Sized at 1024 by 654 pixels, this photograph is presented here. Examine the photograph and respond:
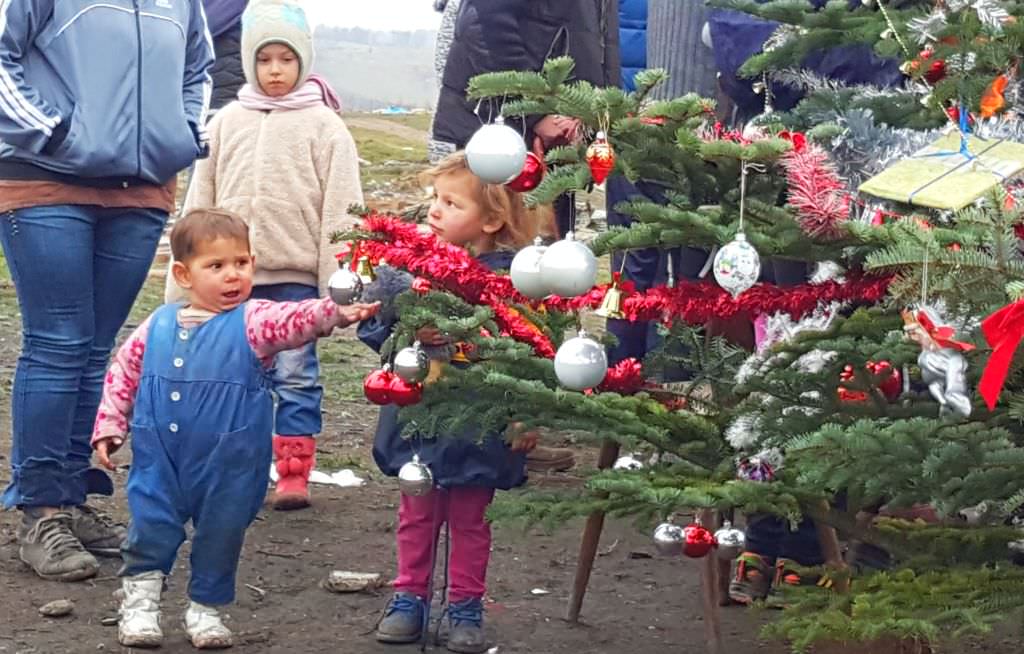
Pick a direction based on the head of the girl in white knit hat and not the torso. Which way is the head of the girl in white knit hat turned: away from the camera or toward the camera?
toward the camera

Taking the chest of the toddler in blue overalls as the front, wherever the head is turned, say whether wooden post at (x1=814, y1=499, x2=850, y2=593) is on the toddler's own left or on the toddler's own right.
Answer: on the toddler's own left

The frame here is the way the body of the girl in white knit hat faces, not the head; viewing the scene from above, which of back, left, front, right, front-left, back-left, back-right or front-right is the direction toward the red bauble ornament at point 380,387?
front

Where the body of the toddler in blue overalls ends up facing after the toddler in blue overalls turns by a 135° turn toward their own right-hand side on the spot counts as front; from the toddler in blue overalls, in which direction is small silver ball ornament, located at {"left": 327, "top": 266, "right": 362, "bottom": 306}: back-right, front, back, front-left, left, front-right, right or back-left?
back

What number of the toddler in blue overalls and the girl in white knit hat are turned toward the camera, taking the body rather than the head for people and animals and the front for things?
2

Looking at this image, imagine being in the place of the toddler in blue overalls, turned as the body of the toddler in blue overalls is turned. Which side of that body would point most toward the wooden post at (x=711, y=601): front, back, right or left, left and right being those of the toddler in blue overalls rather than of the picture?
left

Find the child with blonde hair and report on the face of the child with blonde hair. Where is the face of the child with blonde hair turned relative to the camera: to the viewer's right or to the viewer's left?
to the viewer's left

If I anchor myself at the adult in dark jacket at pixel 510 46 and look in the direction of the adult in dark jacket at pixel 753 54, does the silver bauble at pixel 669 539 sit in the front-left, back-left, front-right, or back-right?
front-right

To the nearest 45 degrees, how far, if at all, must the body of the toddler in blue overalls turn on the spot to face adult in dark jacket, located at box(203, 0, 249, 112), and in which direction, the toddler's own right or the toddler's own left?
approximately 180°

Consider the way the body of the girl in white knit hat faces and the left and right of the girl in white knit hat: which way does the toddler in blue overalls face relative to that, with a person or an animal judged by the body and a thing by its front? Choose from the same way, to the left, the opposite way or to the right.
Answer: the same way

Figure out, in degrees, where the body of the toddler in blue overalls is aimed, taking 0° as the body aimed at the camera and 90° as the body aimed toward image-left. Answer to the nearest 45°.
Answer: approximately 0°

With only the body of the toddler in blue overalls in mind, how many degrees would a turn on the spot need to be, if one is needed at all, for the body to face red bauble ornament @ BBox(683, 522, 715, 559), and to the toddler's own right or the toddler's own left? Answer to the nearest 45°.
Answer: approximately 45° to the toddler's own left

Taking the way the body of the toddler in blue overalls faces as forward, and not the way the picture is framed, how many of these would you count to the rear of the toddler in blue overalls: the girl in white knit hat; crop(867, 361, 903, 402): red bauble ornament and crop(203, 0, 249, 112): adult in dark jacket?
2

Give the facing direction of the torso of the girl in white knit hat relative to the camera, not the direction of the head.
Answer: toward the camera

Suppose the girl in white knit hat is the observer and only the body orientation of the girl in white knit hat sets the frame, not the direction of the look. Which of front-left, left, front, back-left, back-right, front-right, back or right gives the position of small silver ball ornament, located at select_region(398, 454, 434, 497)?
front
